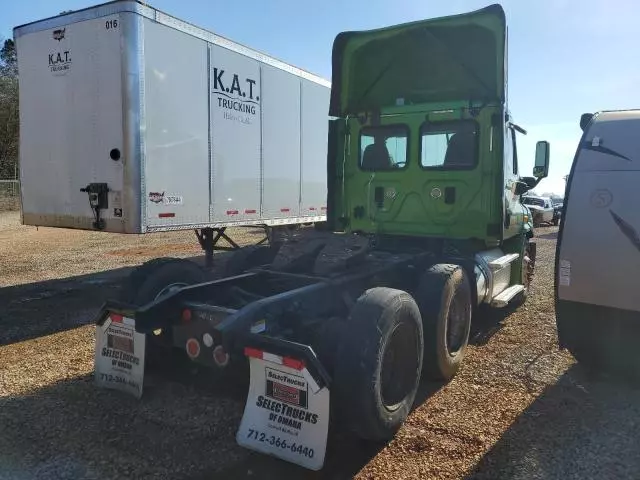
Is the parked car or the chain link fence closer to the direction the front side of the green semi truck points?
the parked car

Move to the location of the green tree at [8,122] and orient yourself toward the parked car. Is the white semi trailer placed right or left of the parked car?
right

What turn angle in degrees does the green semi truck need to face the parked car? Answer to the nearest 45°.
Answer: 0° — it already faces it

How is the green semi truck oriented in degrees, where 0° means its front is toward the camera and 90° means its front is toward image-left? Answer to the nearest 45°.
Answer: approximately 225°

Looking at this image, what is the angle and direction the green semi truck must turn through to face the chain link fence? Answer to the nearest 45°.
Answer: approximately 90° to its left
